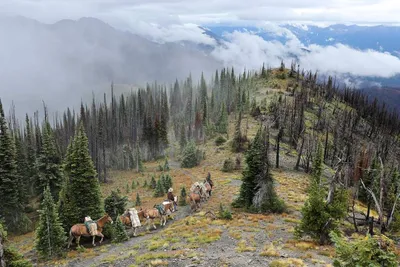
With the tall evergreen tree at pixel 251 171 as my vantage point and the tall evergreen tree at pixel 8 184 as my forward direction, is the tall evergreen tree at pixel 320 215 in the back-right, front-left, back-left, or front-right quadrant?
back-left

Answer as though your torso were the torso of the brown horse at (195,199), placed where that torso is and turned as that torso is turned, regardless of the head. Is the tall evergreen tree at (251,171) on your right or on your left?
on your right

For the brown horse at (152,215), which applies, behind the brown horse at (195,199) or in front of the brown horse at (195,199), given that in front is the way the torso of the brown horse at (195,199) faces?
behind

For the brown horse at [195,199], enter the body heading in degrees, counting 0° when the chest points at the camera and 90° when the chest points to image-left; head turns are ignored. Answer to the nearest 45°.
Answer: approximately 180°

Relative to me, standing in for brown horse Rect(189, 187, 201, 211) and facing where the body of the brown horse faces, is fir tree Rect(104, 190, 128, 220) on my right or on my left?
on my left

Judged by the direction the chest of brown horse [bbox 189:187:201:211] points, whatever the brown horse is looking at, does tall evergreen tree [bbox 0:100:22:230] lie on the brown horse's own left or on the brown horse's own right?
on the brown horse's own left

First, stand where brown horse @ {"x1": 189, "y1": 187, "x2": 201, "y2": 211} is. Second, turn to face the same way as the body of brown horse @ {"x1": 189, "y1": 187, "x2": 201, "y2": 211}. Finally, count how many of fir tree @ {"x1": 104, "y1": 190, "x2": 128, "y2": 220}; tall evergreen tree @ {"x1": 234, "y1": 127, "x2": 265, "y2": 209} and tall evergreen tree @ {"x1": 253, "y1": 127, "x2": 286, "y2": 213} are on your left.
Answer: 1
